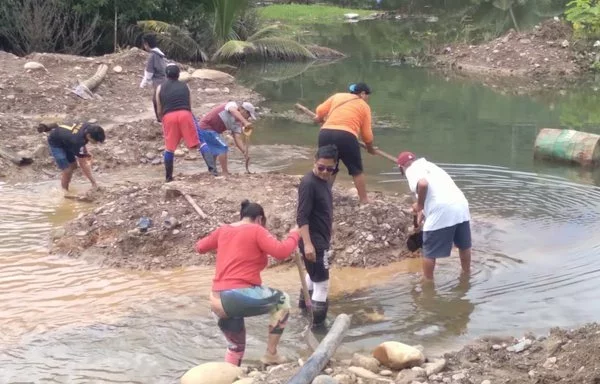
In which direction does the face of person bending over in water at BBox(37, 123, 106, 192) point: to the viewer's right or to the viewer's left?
to the viewer's right

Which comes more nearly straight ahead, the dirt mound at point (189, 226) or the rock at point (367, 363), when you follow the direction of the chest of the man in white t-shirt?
the dirt mound

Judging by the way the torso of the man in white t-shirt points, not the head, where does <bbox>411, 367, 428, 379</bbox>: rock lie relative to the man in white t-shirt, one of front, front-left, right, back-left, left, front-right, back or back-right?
back-left

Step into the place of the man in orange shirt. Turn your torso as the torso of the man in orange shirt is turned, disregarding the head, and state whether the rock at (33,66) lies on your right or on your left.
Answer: on your left

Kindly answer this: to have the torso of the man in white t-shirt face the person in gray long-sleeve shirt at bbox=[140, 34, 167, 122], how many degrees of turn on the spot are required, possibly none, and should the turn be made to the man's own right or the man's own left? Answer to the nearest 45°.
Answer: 0° — they already face them

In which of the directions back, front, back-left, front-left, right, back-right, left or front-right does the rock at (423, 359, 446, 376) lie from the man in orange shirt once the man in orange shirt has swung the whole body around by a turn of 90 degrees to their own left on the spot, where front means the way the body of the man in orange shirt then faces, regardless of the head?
back-left

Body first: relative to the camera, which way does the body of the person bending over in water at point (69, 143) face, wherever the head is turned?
to the viewer's right

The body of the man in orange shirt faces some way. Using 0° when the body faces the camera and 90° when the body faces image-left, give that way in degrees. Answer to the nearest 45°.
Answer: approximately 225°

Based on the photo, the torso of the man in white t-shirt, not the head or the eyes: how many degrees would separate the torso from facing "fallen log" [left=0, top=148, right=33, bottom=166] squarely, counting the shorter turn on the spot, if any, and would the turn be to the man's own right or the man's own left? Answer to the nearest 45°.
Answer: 0° — they already face it

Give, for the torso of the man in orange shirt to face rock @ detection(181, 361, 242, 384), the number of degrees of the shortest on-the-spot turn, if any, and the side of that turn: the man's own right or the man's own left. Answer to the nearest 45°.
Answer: approximately 135° to the man's own right

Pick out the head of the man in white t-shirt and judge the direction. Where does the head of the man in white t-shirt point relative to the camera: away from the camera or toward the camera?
away from the camera

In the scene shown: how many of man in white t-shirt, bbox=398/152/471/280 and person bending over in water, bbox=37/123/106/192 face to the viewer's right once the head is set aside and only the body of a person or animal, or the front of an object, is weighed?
1

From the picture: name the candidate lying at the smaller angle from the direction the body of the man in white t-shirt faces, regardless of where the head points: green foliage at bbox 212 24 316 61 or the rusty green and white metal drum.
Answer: the green foliage

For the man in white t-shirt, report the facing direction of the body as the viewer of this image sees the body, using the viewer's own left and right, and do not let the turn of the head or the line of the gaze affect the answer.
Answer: facing away from the viewer and to the left of the viewer

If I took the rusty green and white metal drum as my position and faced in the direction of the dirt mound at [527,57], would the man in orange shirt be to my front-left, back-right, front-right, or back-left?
back-left

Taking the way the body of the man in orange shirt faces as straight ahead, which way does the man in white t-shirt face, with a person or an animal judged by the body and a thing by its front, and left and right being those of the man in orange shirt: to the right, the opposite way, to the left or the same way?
to the left

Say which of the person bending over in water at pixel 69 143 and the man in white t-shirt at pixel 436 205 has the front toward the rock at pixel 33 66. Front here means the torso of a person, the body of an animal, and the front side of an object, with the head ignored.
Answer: the man in white t-shirt
